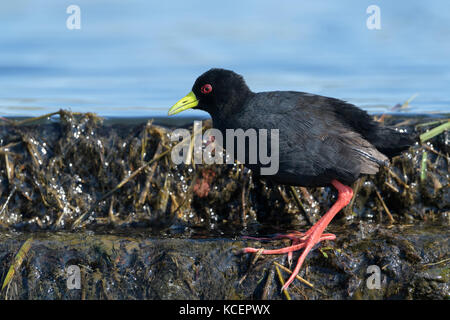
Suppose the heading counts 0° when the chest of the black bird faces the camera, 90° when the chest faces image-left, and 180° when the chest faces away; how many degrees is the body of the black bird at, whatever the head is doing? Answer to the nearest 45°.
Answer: approximately 90°
